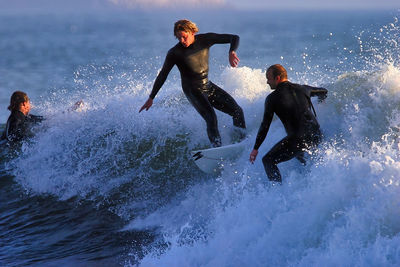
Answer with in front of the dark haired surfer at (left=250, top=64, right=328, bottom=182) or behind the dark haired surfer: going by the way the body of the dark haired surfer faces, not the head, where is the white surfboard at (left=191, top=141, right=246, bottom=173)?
in front

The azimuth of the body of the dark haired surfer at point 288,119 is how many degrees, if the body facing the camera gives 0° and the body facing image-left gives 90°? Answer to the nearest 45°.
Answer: approximately 135°

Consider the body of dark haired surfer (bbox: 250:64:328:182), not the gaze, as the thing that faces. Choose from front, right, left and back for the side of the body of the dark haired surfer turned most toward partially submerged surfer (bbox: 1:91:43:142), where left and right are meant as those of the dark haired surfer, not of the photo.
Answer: front

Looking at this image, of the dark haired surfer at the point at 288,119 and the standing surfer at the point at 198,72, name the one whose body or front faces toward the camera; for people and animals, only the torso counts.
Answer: the standing surfer

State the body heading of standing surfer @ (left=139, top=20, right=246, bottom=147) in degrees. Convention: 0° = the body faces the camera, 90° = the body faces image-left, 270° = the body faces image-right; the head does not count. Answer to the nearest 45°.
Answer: approximately 0°

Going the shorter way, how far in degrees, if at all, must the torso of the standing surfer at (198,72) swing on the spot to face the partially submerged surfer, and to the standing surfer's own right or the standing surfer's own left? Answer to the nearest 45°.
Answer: approximately 135° to the standing surfer's own right

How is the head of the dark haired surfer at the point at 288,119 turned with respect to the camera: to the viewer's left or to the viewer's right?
to the viewer's left

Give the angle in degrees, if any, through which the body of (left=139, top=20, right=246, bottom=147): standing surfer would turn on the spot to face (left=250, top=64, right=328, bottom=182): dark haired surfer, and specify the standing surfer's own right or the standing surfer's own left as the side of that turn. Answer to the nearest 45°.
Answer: approximately 45° to the standing surfer's own left

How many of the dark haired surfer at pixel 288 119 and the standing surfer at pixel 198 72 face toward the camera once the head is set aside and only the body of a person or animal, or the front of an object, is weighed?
1

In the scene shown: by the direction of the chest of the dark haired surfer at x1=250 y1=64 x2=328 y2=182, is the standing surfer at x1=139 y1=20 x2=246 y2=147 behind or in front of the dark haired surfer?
in front

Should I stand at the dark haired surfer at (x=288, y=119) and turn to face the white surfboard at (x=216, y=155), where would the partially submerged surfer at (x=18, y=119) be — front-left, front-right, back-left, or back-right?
front-left
